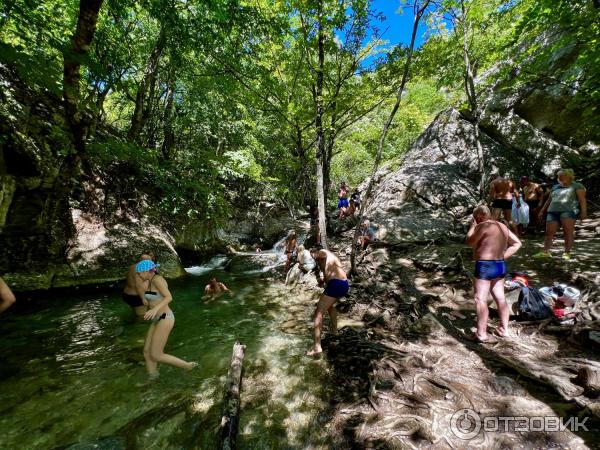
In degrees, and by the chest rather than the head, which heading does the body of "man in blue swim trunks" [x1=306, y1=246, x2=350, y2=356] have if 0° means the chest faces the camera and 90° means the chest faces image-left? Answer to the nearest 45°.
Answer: approximately 90°

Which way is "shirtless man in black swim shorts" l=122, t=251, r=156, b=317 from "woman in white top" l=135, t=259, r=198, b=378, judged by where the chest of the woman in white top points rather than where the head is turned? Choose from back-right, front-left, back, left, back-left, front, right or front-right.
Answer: right

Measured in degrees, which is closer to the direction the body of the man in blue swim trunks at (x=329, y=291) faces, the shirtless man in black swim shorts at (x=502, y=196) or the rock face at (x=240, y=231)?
the rock face

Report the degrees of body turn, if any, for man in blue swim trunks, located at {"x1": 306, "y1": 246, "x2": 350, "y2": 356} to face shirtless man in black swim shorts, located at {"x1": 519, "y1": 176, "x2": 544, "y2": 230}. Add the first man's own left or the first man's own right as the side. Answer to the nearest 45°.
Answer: approximately 135° to the first man's own right
